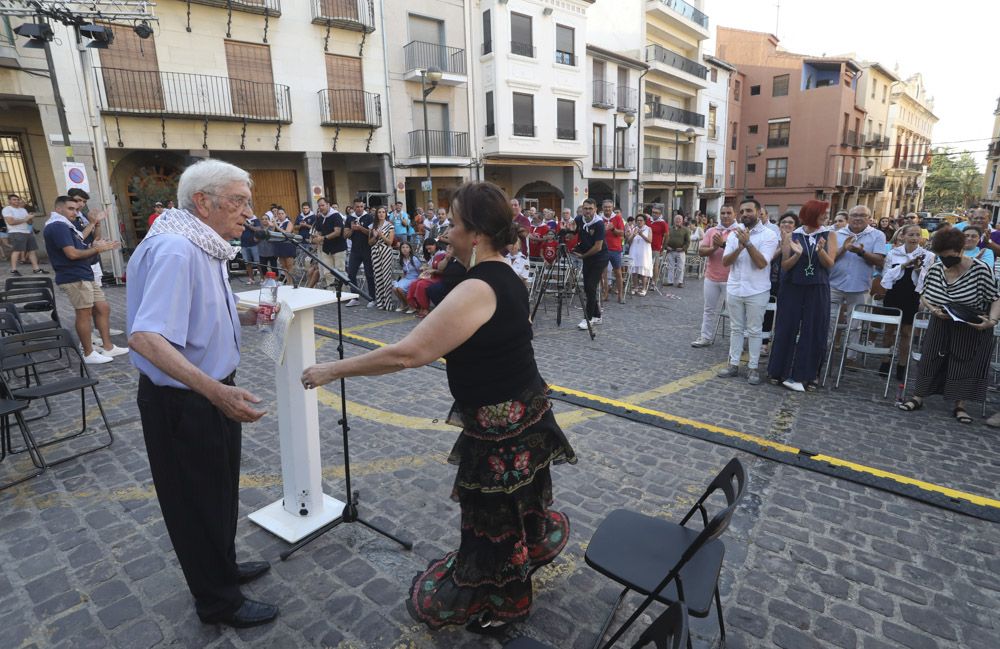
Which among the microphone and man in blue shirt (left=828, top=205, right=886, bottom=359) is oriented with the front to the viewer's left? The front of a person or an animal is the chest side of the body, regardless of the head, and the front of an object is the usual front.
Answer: the microphone

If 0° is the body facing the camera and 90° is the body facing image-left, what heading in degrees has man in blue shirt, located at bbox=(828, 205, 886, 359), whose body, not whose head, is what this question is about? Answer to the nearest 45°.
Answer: approximately 0°

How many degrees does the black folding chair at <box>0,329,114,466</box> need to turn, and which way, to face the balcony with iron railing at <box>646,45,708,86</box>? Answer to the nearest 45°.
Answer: approximately 90° to its left

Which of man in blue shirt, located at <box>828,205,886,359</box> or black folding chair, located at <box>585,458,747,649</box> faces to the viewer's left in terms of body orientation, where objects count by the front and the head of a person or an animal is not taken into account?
the black folding chair

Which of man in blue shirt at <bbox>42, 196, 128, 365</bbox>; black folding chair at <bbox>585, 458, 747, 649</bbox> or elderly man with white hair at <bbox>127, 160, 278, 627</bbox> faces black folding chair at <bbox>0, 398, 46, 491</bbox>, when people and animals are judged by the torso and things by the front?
black folding chair at <bbox>585, 458, 747, 649</bbox>

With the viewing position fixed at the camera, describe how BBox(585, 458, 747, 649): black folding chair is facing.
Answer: facing to the left of the viewer

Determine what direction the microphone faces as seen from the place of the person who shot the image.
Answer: facing to the left of the viewer

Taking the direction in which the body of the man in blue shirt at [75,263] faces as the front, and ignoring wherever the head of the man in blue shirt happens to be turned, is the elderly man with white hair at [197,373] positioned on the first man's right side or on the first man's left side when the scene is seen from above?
on the first man's right side

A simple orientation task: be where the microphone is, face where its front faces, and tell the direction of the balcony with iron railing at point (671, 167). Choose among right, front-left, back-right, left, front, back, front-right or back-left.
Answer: back-right

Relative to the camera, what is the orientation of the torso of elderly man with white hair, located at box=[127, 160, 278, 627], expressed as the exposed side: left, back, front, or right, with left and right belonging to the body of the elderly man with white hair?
right

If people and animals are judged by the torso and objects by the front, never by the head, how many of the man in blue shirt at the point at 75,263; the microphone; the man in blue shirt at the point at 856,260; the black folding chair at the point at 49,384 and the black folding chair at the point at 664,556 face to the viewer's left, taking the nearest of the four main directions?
2

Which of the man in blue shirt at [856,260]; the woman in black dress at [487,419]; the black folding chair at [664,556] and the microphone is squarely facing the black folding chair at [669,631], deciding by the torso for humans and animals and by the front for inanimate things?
the man in blue shirt

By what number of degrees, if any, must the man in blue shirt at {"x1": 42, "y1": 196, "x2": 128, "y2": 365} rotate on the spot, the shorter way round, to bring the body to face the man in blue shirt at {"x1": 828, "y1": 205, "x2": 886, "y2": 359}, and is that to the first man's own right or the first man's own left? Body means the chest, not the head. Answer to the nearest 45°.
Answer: approximately 45° to the first man's own right

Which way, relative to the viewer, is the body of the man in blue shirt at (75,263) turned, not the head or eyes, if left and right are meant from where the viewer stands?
facing to the right of the viewer
